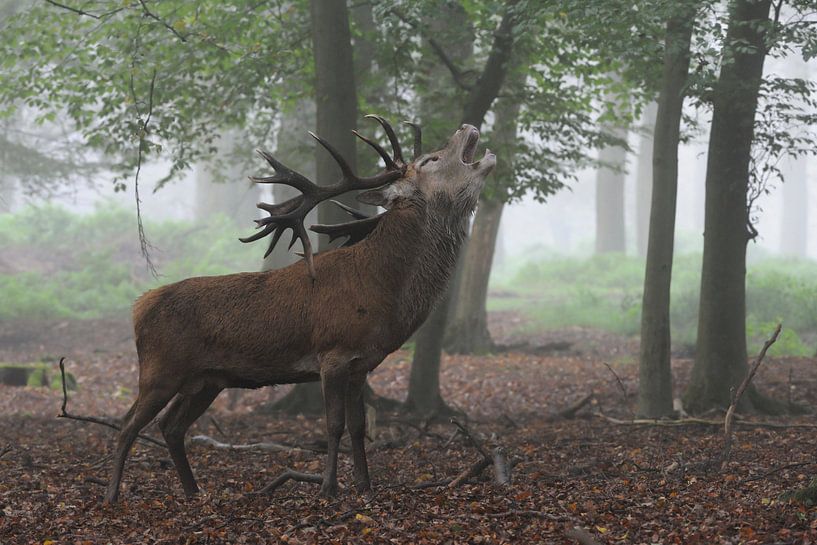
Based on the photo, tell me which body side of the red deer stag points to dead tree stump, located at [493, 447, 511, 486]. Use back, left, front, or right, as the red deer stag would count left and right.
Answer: front

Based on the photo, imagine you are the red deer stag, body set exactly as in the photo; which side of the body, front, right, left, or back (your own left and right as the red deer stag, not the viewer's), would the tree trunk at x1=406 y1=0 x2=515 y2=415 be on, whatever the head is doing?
left

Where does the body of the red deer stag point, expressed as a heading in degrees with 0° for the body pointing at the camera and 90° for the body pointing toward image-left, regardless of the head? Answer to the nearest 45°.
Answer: approximately 270°

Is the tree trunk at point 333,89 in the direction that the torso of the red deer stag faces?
no

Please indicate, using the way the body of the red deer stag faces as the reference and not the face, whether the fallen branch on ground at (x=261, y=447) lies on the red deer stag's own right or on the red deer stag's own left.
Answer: on the red deer stag's own left

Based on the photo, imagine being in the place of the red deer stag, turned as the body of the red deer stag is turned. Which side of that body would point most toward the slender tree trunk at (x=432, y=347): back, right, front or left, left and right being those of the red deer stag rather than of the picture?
left

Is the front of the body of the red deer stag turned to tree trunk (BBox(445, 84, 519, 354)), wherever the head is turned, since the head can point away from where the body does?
no

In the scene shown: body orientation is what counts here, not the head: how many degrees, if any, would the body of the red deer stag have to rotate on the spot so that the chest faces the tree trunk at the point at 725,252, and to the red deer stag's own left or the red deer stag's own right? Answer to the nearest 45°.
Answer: approximately 45° to the red deer stag's own left

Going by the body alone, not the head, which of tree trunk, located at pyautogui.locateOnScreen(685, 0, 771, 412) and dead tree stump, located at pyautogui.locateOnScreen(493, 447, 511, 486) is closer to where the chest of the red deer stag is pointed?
the dead tree stump

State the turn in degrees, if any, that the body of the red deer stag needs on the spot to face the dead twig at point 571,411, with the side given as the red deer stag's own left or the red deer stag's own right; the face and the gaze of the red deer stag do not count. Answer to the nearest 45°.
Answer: approximately 45° to the red deer stag's own left

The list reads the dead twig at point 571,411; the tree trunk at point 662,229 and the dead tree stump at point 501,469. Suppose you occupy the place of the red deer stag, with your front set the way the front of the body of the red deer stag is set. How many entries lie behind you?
0

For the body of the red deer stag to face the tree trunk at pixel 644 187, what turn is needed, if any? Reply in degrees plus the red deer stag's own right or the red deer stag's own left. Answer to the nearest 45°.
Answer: approximately 45° to the red deer stag's own left

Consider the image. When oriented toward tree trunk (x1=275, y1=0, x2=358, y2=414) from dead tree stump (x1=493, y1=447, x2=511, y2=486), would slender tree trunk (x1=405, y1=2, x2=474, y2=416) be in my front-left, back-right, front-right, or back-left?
front-right
